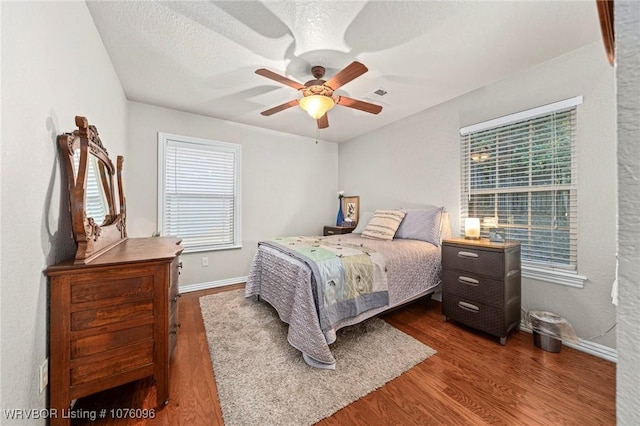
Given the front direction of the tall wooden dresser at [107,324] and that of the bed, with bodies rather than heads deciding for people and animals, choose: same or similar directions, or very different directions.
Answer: very different directions

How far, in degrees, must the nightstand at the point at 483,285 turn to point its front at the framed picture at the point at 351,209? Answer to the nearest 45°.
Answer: approximately 90° to its right

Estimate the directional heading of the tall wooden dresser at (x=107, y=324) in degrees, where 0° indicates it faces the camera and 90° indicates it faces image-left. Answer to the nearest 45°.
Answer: approximately 270°

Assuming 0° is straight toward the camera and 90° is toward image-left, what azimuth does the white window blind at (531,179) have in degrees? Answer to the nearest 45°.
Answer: approximately 45°

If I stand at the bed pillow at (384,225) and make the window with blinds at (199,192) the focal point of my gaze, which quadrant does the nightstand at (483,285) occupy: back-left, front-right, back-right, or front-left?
back-left
